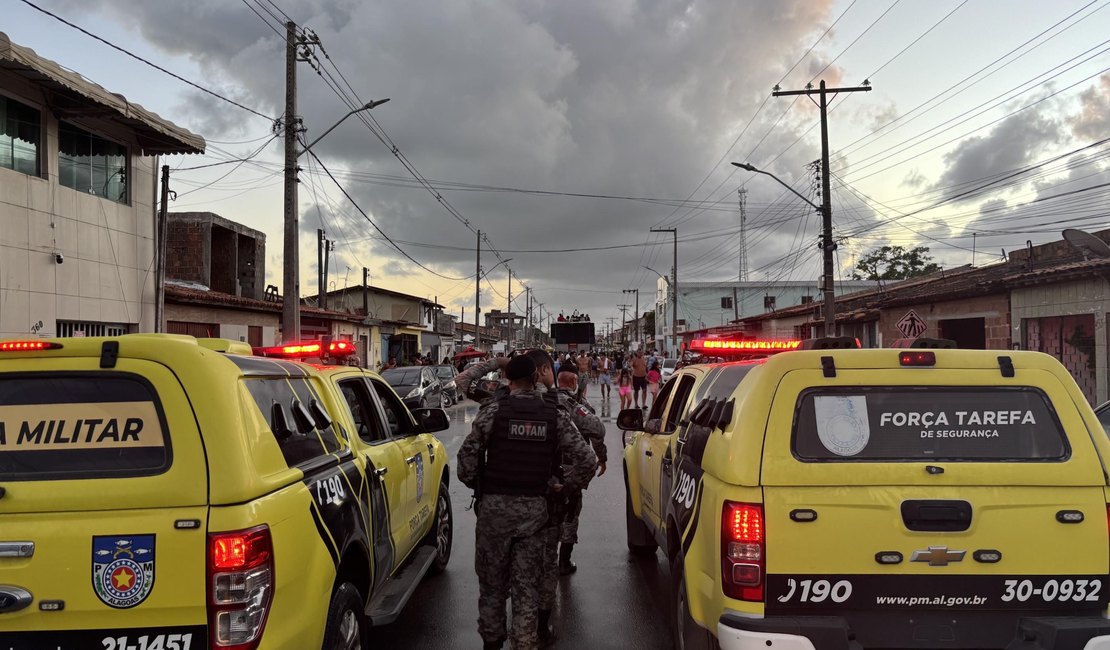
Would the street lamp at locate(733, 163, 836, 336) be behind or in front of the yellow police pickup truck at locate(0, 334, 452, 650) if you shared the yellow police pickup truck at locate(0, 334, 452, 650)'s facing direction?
in front

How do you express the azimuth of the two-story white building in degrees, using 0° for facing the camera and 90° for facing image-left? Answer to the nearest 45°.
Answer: approximately 315°

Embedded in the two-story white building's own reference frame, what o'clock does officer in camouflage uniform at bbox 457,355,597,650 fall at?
The officer in camouflage uniform is roughly at 1 o'clock from the two-story white building.

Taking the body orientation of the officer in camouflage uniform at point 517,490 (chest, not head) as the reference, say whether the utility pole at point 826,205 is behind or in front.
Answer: in front

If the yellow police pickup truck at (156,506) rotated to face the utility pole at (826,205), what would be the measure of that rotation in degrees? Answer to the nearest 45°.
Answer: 0° — it already faces it

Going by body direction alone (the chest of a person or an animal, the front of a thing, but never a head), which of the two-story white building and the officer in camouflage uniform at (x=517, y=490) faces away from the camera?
the officer in camouflage uniform

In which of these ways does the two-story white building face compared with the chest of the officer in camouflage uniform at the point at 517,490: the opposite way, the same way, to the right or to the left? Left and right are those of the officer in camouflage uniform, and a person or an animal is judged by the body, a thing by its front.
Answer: to the right

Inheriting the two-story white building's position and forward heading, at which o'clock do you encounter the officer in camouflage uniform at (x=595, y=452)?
The officer in camouflage uniform is roughly at 1 o'clock from the two-story white building.

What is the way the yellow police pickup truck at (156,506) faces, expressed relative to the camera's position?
facing away from the viewer and to the right of the viewer

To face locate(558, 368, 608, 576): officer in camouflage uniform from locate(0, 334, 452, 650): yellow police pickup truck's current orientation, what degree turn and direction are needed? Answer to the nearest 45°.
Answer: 0° — it already faces them

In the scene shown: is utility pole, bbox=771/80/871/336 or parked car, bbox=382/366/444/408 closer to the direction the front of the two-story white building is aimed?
the utility pole

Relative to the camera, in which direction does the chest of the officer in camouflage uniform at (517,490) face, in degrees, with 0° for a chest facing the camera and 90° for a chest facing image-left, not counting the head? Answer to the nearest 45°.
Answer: approximately 180°

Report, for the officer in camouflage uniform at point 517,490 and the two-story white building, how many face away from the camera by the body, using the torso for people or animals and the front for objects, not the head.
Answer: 1

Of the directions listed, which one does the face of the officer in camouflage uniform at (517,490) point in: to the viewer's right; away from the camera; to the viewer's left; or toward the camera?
away from the camera

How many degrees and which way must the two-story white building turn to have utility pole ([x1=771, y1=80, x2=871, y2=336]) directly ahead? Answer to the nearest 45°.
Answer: approximately 45° to its left

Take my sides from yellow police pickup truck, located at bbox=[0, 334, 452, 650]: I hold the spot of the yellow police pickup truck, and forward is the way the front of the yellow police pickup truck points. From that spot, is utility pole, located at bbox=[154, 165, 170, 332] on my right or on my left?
on my left
